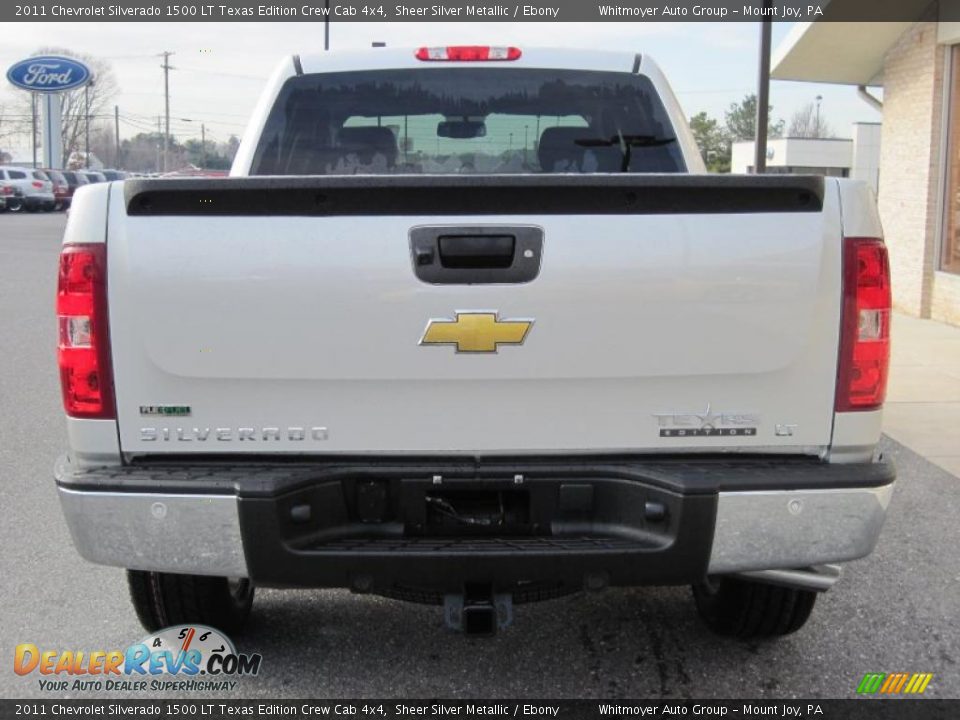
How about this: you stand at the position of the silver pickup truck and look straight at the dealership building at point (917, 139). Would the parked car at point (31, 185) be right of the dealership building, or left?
left

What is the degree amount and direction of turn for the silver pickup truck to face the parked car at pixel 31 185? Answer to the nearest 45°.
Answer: approximately 45° to its left

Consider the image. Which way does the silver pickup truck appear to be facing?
away from the camera

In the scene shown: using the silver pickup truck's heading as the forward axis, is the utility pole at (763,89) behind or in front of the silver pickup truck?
in front

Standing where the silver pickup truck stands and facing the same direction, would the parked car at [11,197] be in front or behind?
in front

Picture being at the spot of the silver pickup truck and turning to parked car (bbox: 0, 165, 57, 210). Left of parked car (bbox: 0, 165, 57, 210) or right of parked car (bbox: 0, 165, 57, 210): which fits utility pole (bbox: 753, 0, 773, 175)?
right

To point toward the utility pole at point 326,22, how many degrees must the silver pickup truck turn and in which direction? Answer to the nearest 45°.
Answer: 0° — it already faces it

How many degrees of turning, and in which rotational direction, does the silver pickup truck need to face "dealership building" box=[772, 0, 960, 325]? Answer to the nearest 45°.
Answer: approximately 45° to its right

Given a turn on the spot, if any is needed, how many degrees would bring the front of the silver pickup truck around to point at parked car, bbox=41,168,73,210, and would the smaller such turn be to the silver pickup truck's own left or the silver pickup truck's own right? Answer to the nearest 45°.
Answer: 0° — it already faces it
